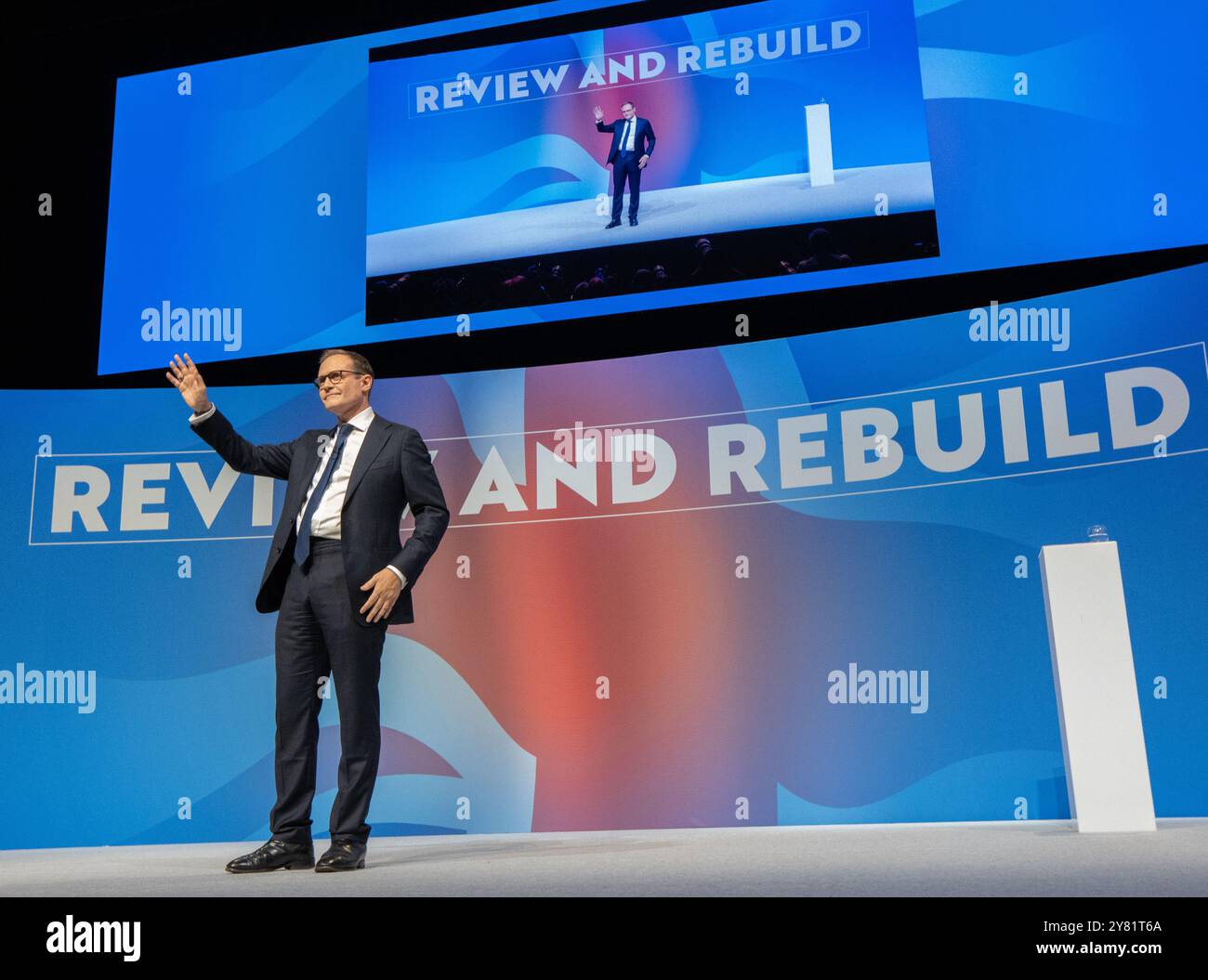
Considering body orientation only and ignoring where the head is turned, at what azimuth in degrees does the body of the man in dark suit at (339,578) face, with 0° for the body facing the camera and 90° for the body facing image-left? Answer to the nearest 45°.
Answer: approximately 45°

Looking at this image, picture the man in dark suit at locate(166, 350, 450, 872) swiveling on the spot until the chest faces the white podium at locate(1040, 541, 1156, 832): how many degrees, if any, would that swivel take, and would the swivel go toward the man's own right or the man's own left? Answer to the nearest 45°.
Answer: approximately 135° to the man's own left
